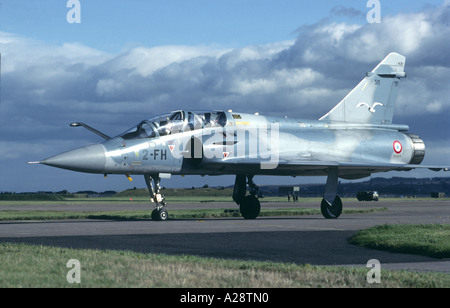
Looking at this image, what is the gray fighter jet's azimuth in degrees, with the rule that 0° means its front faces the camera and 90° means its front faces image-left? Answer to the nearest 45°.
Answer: approximately 45°
